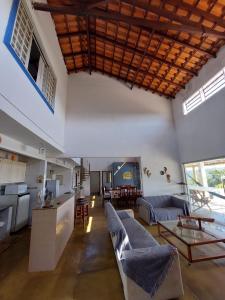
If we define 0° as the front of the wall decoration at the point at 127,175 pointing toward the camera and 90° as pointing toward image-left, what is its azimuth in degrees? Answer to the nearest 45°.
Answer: approximately 0°

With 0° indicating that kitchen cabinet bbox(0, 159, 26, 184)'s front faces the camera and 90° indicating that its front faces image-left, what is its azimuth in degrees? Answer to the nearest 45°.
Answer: approximately 315°

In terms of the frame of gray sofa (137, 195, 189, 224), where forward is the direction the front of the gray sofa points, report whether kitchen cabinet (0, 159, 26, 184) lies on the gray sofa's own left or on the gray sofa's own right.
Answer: on the gray sofa's own right

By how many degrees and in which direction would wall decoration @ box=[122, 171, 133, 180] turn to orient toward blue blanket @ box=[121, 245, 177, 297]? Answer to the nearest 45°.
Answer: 0° — it already faces it

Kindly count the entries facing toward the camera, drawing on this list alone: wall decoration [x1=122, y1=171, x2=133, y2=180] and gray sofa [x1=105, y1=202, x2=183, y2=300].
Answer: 1

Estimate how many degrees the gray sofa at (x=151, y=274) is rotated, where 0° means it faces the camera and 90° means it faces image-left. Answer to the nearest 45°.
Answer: approximately 270°

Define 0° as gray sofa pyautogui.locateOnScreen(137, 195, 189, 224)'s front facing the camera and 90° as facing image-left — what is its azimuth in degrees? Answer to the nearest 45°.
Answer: approximately 315°

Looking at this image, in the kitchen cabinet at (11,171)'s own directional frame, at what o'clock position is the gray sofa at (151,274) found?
The gray sofa is roughly at 1 o'clock from the kitchen cabinet.

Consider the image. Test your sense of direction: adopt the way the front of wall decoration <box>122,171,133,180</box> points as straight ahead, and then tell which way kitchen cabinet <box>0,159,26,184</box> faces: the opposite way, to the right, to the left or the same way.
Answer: to the left

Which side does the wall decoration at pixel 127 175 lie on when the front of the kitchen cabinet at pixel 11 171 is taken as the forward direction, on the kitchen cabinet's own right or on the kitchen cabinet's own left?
on the kitchen cabinet's own left

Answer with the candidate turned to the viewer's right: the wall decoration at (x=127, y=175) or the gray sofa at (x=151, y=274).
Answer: the gray sofa

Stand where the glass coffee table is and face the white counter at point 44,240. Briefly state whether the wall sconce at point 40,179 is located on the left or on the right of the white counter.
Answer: right
